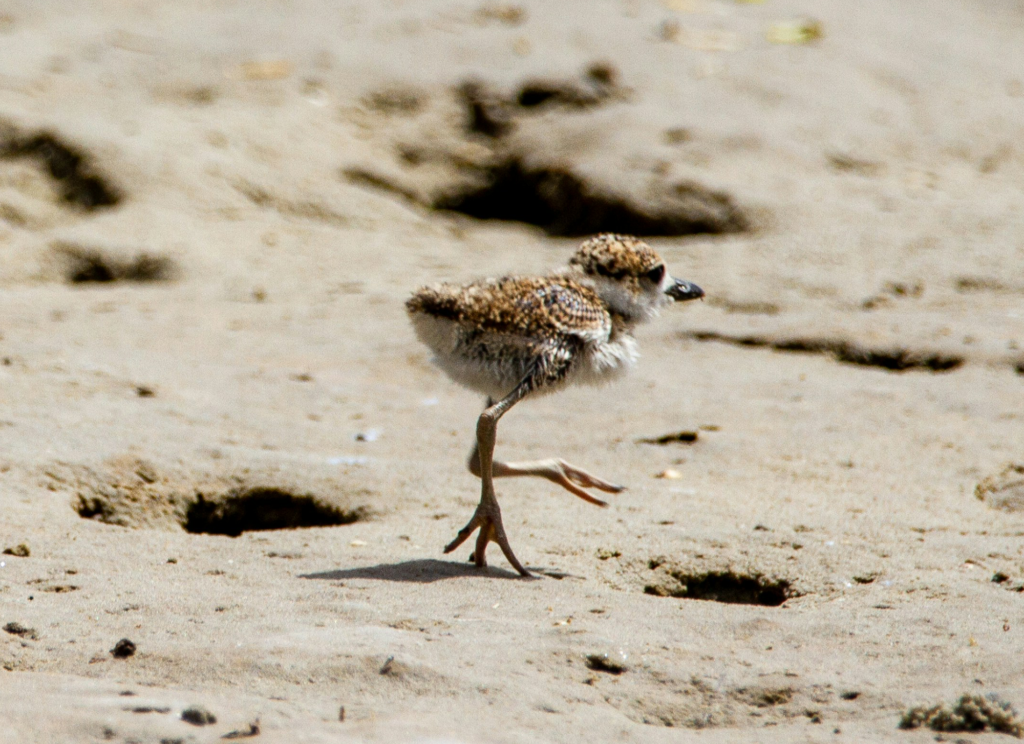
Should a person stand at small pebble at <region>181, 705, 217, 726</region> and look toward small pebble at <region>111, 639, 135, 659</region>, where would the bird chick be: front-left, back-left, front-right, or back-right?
front-right

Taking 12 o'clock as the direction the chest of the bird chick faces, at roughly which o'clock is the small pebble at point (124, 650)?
The small pebble is roughly at 4 o'clock from the bird chick.

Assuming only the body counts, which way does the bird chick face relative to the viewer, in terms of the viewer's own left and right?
facing to the right of the viewer

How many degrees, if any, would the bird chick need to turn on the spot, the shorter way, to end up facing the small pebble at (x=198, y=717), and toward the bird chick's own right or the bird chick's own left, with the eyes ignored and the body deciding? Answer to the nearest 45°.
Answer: approximately 90° to the bird chick's own right
